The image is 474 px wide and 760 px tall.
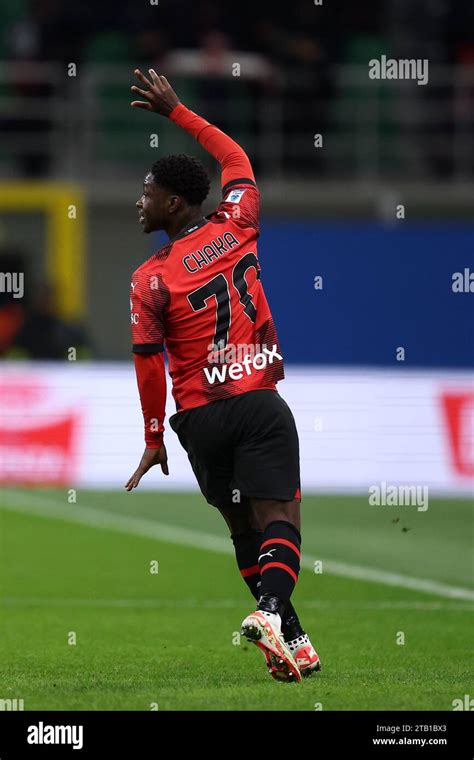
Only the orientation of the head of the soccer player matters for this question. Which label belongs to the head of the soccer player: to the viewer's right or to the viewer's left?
to the viewer's left

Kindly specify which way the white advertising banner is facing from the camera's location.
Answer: facing the viewer

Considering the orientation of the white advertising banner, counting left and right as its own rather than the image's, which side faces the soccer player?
front
